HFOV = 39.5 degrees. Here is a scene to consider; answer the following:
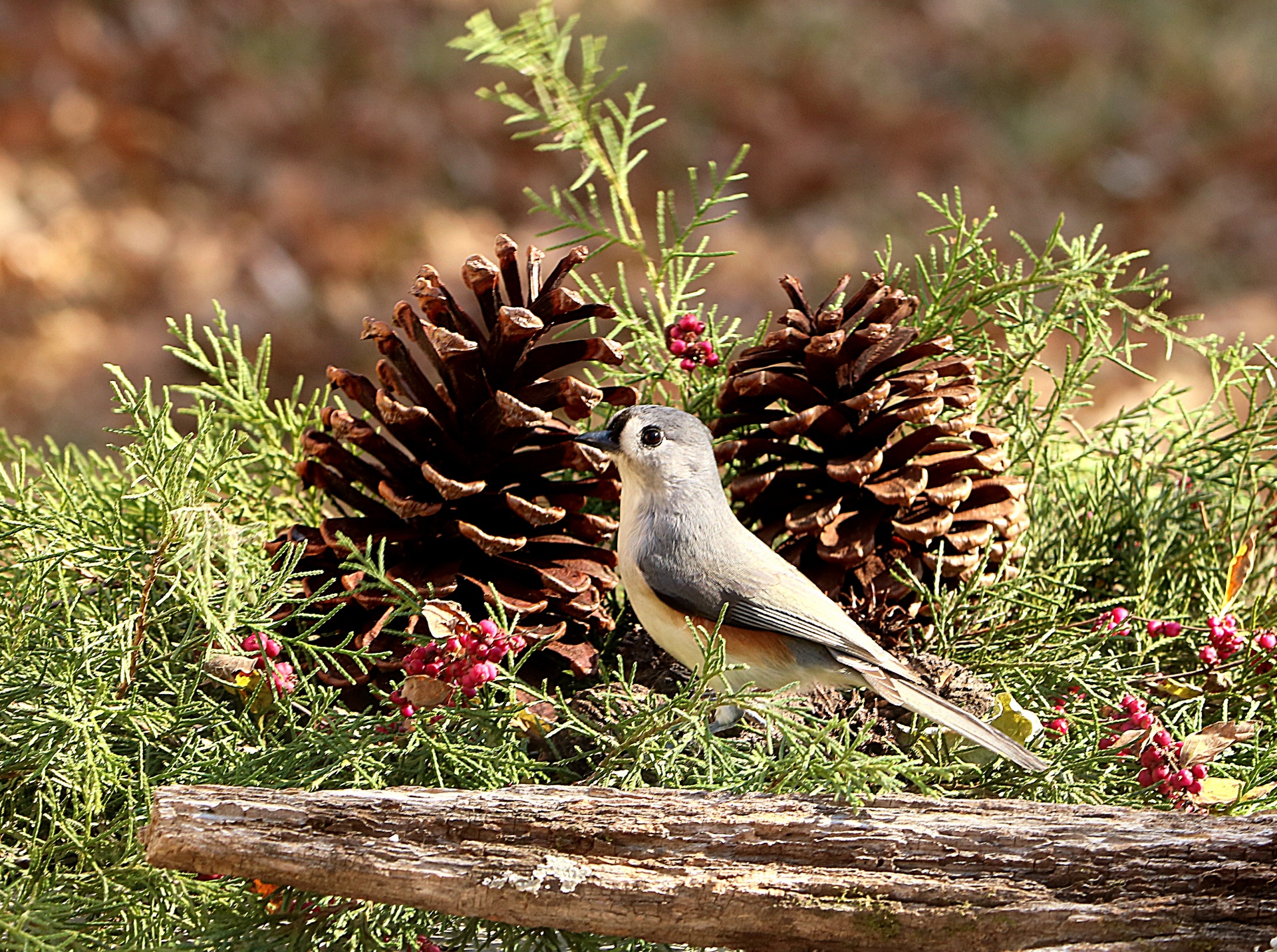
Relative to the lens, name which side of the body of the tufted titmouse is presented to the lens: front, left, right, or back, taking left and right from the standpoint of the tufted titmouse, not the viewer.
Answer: left
